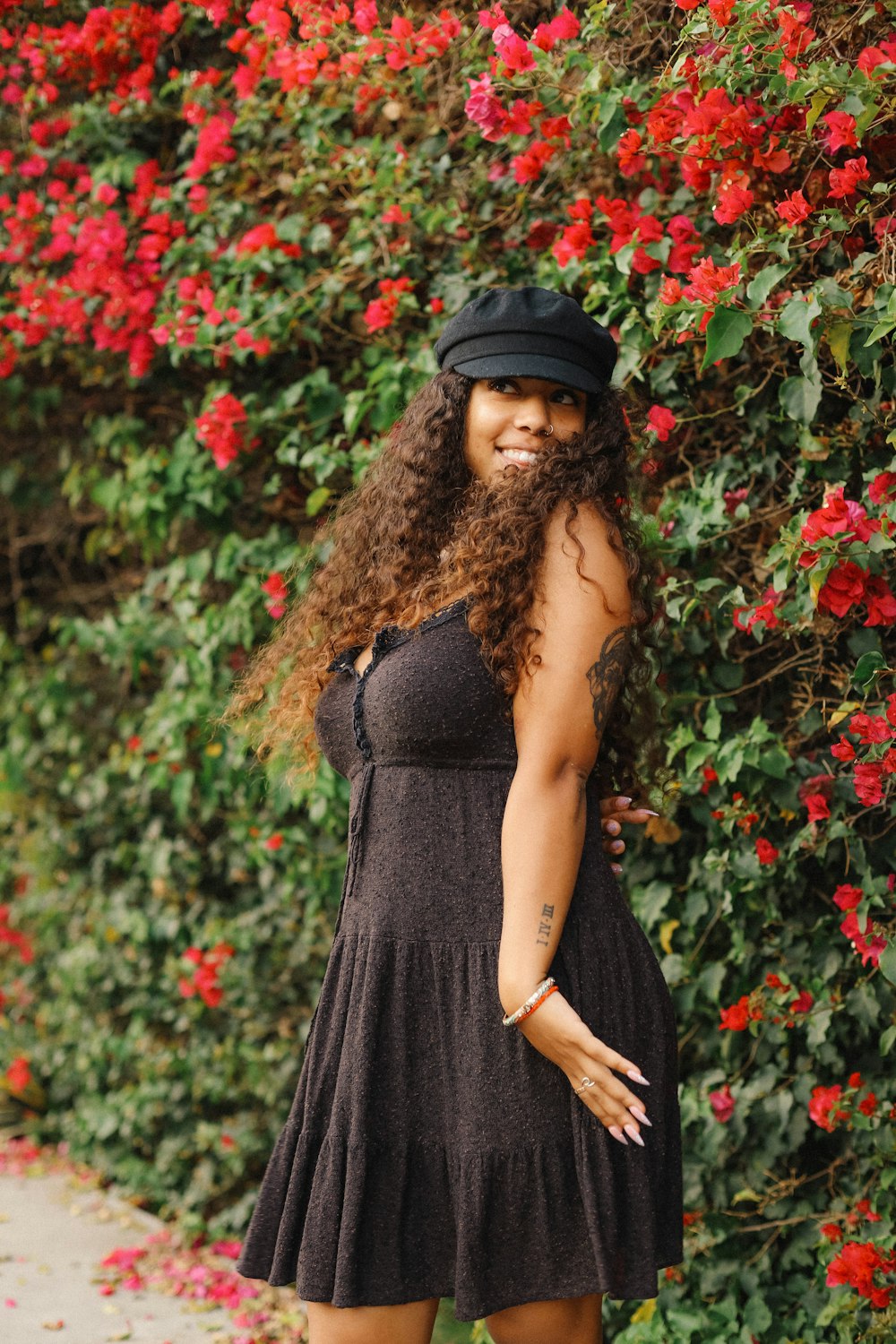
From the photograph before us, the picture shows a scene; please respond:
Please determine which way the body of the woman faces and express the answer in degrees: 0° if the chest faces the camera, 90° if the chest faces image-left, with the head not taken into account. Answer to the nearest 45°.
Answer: approximately 45°
